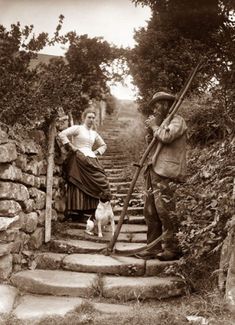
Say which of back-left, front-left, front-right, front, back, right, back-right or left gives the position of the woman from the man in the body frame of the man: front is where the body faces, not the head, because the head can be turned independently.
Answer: front-right

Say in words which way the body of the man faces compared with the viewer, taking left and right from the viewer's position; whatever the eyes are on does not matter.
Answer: facing to the left of the viewer

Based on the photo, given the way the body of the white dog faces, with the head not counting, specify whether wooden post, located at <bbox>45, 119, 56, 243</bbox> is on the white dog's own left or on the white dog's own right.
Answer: on the white dog's own right

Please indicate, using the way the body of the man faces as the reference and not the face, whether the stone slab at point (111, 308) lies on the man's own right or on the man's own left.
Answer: on the man's own left

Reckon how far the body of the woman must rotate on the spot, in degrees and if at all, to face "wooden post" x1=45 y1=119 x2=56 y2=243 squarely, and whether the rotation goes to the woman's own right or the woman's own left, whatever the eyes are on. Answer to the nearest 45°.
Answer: approximately 90° to the woman's own right

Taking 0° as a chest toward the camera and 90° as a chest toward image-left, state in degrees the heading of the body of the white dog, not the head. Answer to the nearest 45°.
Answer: approximately 315°

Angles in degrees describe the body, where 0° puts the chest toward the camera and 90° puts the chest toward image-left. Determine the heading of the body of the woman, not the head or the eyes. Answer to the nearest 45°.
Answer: approximately 315°

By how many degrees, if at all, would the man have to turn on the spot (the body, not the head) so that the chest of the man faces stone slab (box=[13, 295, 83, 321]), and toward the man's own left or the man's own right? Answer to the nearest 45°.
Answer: approximately 45° to the man's own left

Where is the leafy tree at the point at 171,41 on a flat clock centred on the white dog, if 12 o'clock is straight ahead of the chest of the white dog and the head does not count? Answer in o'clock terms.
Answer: The leafy tree is roughly at 8 o'clock from the white dog.

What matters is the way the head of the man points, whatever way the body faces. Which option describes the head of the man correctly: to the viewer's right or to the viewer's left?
to the viewer's left
